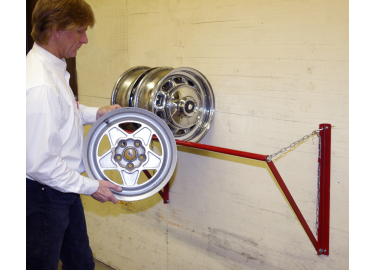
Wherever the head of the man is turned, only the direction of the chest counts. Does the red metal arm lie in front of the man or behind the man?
in front

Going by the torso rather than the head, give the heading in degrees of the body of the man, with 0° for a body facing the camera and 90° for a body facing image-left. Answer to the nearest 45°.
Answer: approximately 270°

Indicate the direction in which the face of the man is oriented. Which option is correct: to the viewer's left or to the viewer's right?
to the viewer's right
